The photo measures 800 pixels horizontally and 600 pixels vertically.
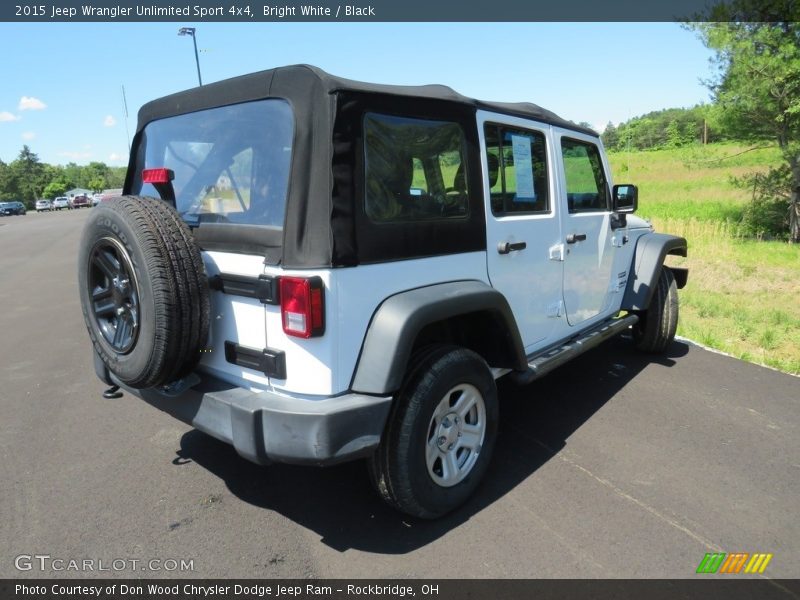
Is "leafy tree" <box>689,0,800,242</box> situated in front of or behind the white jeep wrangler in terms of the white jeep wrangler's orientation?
in front

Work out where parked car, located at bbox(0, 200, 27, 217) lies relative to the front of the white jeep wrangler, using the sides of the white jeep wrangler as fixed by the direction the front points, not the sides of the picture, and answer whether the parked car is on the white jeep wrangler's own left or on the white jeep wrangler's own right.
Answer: on the white jeep wrangler's own left

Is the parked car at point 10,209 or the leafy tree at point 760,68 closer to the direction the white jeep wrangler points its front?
the leafy tree

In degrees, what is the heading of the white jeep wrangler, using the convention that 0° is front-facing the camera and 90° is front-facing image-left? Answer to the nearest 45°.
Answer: approximately 225°
